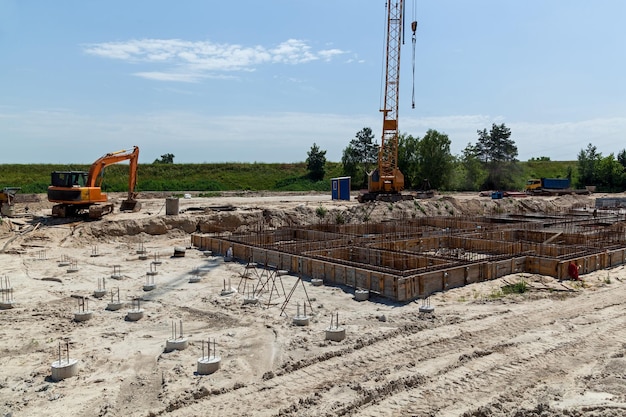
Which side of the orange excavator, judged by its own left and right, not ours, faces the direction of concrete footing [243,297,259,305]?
right

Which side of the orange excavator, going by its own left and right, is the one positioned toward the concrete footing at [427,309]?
right

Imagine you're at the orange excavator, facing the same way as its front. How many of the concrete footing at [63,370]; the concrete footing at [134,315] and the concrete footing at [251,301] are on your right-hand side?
3

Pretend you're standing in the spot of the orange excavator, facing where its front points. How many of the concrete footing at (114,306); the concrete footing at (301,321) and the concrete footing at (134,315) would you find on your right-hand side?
3

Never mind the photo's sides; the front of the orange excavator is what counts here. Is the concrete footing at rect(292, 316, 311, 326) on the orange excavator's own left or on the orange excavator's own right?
on the orange excavator's own right

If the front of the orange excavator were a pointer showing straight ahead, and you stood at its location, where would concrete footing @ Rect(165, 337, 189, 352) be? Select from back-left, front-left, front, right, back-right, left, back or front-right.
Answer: right

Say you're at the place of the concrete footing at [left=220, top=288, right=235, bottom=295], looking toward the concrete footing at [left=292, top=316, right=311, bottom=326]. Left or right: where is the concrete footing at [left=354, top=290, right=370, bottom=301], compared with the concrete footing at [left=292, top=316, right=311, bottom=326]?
left

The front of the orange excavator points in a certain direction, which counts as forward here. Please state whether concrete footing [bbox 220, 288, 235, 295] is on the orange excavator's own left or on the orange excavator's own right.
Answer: on the orange excavator's own right

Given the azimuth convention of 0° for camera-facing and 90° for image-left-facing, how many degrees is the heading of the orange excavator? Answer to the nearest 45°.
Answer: approximately 270°

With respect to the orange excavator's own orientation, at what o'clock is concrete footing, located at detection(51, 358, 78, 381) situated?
The concrete footing is roughly at 3 o'clock from the orange excavator.

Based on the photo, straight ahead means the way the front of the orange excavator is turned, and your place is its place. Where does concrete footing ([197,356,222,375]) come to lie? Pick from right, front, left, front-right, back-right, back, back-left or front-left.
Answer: right

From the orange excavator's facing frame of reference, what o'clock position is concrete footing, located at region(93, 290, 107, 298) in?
The concrete footing is roughly at 3 o'clock from the orange excavator.

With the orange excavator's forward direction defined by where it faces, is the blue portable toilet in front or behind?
in front

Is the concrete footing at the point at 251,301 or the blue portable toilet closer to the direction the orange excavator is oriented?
the blue portable toilet
